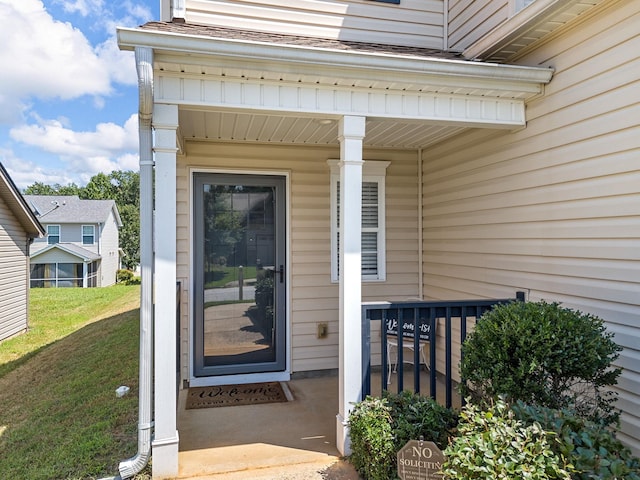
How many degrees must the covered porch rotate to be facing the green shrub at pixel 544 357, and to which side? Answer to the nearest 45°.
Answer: approximately 90° to its left

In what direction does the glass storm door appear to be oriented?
toward the camera

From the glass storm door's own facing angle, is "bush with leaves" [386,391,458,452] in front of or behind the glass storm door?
in front

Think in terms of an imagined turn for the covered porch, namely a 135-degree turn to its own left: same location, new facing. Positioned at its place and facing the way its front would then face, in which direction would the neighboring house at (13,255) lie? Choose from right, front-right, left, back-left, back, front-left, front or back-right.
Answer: left

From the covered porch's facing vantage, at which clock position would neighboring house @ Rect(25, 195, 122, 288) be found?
The neighboring house is roughly at 5 o'clock from the covered porch.

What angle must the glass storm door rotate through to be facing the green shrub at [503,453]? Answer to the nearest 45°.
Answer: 0° — it already faces it

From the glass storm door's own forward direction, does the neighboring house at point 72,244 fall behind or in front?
behind

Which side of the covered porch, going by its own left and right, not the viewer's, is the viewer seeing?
front

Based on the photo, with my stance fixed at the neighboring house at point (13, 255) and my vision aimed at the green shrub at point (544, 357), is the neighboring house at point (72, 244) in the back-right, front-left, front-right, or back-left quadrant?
back-left
